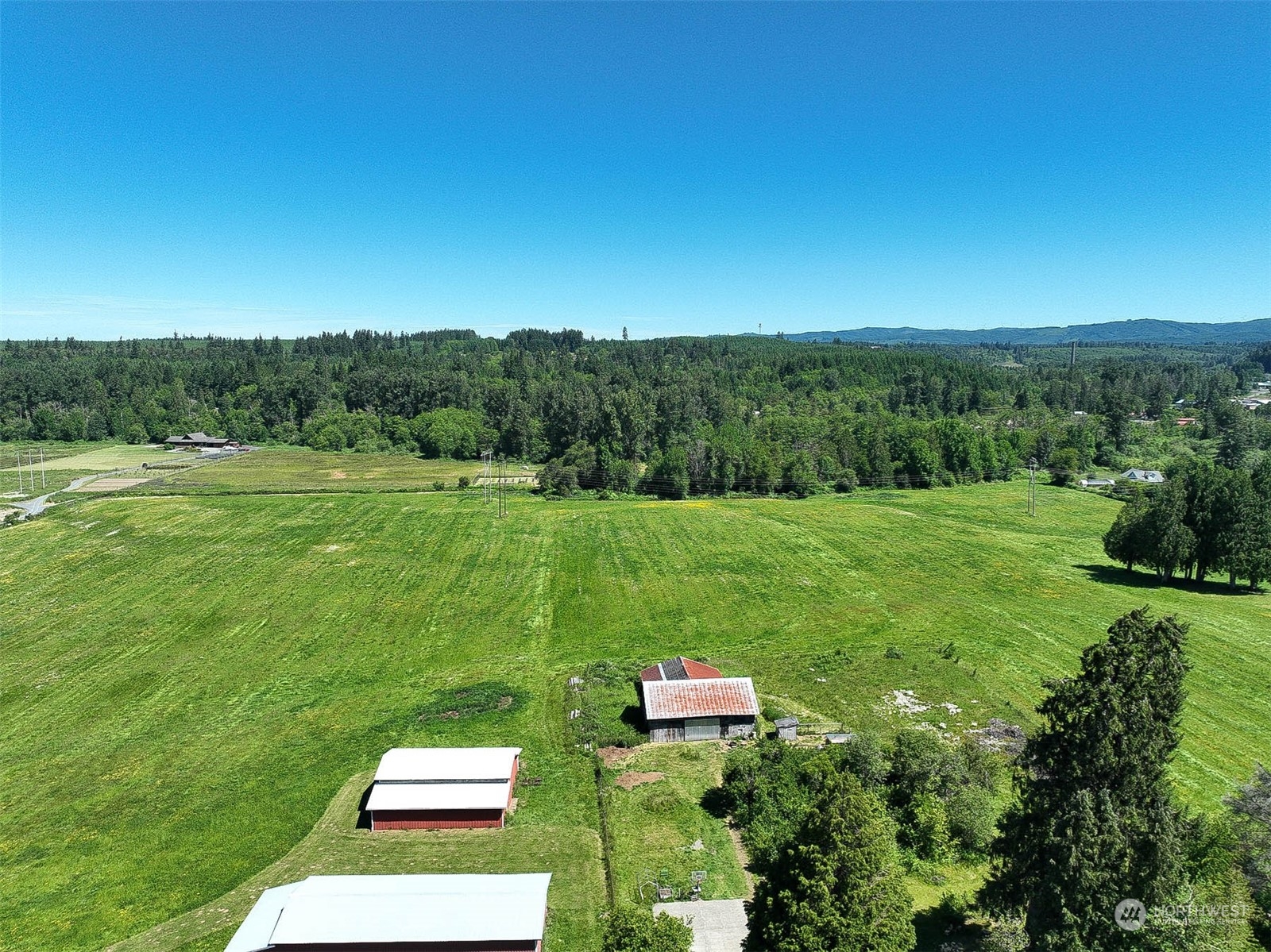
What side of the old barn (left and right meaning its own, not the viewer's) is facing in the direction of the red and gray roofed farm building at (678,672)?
back

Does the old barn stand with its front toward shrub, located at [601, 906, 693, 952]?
yes

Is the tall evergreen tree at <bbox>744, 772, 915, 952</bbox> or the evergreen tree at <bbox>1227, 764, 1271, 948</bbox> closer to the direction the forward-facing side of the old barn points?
the tall evergreen tree

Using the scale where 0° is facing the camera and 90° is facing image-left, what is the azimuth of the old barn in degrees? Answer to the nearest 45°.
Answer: approximately 0°

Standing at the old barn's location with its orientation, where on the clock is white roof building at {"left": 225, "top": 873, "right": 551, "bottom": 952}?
The white roof building is roughly at 1 o'clock from the old barn.

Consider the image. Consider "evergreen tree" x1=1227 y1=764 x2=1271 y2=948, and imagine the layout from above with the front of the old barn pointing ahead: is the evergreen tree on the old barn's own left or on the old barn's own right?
on the old barn's own left

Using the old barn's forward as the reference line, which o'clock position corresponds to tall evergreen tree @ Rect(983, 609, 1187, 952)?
The tall evergreen tree is roughly at 11 o'clock from the old barn.

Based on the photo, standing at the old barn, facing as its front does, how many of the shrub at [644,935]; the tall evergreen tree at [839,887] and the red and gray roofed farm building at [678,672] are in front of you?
2
